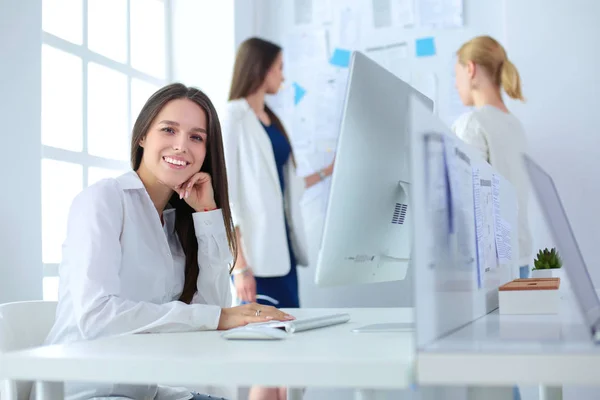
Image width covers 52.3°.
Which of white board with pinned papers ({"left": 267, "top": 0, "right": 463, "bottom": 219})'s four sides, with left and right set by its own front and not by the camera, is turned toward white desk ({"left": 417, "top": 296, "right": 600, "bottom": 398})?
front

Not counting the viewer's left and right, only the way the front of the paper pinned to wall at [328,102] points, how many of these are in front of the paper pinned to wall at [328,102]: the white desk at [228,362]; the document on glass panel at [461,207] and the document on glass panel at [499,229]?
3

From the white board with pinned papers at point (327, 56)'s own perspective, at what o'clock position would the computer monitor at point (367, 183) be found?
The computer monitor is roughly at 12 o'clock from the white board with pinned papers.

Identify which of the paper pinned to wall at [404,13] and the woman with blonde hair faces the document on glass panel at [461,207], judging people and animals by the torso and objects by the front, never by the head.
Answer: the paper pinned to wall

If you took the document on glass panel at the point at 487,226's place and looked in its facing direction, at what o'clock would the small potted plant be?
The small potted plant is roughly at 8 o'clock from the document on glass panel.

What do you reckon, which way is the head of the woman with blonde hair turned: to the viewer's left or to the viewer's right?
to the viewer's left

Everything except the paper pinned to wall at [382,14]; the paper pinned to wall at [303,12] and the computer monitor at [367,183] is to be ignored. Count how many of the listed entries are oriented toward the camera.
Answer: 2

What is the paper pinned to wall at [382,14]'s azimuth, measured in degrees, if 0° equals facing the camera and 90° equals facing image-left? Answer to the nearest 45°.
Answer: approximately 0°

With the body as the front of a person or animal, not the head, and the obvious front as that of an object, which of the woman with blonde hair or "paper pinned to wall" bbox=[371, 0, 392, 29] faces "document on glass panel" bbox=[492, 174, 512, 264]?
the paper pinned to wall

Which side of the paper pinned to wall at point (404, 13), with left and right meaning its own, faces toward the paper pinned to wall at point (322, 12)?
right
